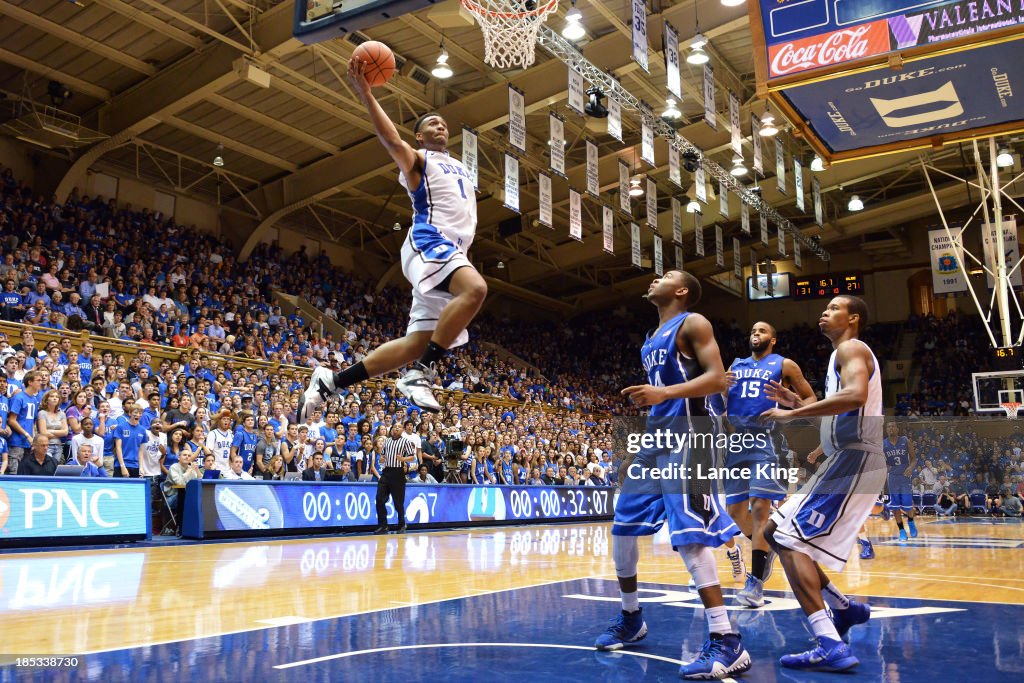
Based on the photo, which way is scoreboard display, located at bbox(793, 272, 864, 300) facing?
toward the camera

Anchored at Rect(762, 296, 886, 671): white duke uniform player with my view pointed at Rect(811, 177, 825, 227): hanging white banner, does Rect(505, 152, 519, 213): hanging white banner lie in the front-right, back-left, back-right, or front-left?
front-left

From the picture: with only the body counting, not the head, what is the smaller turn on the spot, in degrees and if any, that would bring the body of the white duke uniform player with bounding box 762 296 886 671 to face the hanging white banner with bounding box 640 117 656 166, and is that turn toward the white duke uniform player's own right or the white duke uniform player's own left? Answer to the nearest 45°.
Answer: approximately 90° to the white duke uniform player's own right

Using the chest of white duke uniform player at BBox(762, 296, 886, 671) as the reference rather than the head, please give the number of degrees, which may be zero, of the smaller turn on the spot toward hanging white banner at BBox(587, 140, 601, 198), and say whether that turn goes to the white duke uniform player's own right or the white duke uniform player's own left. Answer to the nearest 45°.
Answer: approximately 90° to the white duke uniform player's own right

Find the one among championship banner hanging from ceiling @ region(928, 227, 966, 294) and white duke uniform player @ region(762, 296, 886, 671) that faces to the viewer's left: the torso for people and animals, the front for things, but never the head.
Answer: the white duke uniform player

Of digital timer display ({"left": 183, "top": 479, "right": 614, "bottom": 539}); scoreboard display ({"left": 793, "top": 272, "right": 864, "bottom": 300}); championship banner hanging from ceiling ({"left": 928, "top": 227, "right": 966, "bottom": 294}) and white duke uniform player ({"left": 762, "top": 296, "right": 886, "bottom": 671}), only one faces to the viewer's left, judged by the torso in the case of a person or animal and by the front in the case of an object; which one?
the white duke uniform player

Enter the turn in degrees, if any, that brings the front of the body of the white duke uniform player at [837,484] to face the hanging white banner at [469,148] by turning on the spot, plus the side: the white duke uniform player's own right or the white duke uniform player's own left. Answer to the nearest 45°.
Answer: approximately 45° to the white duke uniform player's own right

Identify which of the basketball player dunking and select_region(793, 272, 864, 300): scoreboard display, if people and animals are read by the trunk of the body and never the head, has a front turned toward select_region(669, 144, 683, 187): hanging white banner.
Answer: the scoreboard display

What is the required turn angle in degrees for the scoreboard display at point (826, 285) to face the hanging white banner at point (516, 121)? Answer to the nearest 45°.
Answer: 0° — it already faces it

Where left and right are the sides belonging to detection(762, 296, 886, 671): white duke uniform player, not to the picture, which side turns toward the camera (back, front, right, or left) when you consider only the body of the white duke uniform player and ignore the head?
left

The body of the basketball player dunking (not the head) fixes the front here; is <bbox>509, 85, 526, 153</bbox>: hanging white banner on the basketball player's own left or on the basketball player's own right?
on the basketball player's own left

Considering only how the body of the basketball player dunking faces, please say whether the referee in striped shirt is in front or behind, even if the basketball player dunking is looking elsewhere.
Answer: behind

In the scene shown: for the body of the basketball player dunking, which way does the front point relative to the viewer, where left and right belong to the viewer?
facing the viewer and to the right of the viewer

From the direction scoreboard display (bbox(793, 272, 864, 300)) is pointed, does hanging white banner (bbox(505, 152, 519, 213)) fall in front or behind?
in front

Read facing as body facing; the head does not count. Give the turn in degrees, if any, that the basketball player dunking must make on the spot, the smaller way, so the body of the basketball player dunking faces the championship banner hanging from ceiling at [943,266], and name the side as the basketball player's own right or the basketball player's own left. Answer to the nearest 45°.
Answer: approximately 90° to the basketball player's own left

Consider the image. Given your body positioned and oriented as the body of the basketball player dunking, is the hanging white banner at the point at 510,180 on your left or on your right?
on your left
